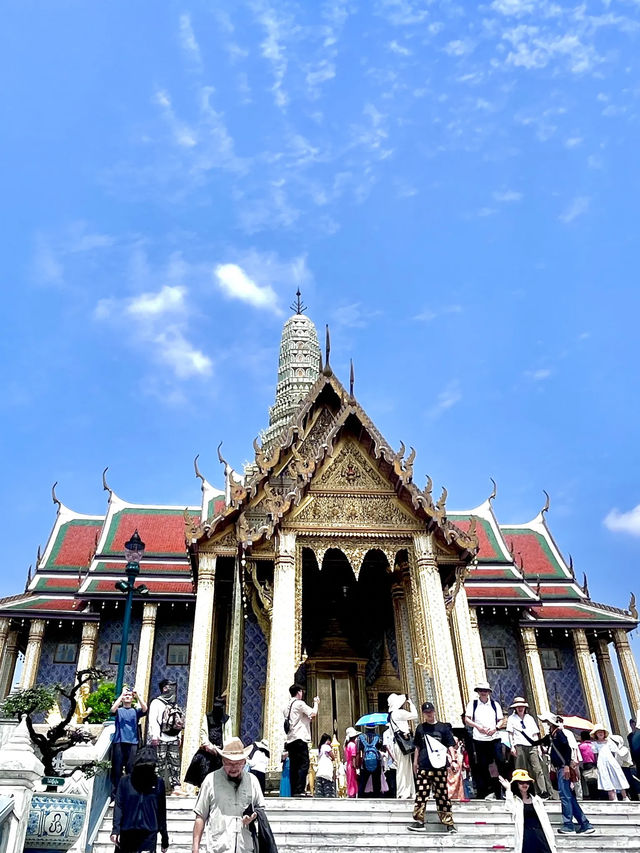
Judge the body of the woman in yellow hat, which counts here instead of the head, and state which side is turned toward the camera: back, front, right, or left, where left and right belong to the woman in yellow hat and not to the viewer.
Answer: front

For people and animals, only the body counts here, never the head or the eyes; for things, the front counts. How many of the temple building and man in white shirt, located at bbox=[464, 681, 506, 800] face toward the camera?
2

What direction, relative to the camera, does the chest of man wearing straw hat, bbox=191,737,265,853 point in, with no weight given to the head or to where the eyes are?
toward the camera

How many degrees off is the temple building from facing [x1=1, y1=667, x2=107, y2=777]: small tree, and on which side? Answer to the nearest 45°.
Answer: approximately 45° to its right

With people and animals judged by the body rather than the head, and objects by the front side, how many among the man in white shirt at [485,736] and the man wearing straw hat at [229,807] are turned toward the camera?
2

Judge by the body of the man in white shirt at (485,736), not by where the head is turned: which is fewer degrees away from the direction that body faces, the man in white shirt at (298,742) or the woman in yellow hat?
the woman in yellow hat

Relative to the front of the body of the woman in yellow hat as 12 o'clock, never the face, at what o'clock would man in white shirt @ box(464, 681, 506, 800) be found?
The man in white shirt is roughly at 6 o'clock from the woman in yellow hat.

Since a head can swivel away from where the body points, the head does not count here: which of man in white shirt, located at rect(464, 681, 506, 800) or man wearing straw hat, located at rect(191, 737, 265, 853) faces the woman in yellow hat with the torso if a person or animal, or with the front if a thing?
the man in white shirt

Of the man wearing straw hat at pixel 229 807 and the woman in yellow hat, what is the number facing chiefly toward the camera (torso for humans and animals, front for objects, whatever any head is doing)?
2

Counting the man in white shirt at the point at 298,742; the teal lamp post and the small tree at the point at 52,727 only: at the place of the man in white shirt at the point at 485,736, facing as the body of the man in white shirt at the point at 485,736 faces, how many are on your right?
3

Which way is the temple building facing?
toward the camera

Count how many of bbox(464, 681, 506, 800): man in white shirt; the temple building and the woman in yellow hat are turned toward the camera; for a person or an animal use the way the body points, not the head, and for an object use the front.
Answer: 3

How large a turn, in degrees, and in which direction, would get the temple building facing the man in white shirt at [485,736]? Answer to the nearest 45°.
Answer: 0° — it already faces them
